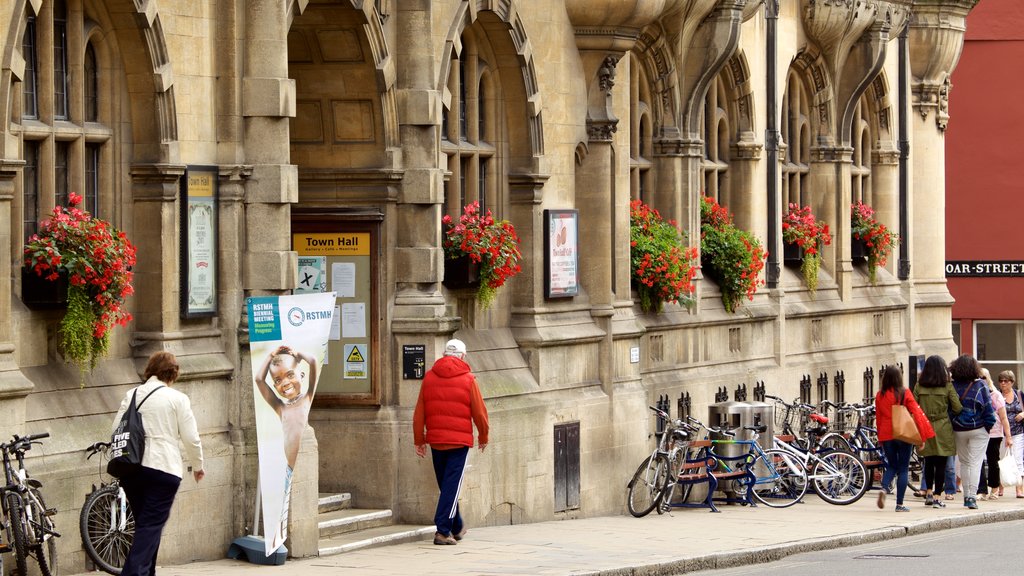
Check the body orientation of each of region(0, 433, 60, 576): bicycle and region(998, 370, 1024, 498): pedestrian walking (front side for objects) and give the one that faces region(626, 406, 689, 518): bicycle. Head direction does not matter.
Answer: the pedestrian walking

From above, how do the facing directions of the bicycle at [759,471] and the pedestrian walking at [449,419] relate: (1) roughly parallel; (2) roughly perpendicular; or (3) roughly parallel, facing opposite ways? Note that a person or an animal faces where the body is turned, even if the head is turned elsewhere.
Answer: roughly perpendicular

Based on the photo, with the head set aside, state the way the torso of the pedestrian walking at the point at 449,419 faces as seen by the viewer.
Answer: away from the camera

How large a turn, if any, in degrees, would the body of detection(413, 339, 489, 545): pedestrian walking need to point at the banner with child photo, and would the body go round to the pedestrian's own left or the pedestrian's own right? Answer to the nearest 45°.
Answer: approximately 135° to the pedestrian's own left
